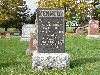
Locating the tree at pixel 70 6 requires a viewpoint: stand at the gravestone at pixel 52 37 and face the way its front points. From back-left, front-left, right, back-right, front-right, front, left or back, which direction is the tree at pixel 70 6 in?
back

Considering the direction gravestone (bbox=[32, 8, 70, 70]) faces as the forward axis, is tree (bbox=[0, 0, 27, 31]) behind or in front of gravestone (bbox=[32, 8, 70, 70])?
behind

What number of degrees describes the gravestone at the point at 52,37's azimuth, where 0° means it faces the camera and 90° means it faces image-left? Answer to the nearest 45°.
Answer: approximately 0°
